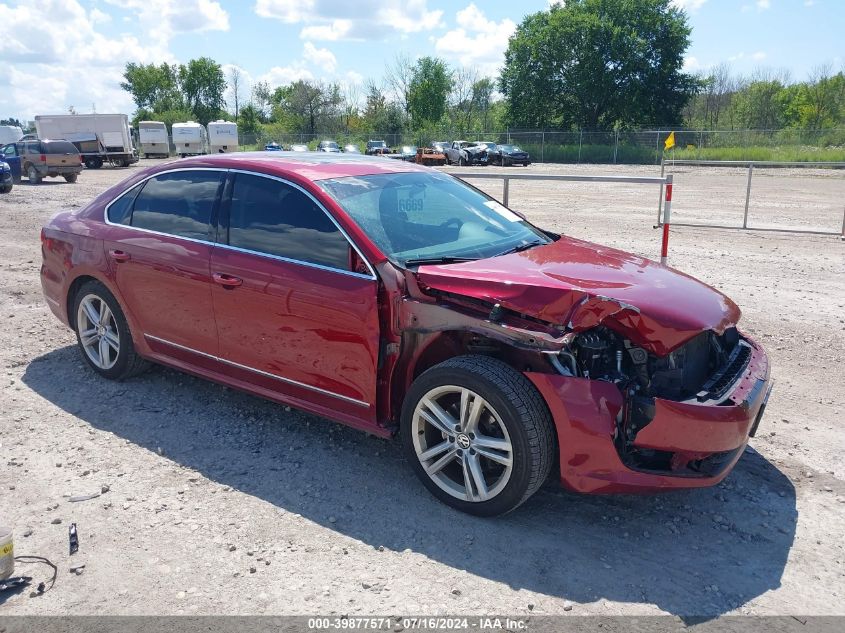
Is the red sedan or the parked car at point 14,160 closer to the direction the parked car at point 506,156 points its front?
the red sedan

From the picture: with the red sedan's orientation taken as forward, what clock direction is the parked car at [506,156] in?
The parked car is roughly at 8 o'clock from the red sedan.

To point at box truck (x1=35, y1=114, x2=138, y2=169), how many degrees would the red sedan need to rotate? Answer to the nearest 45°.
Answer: approximately 180°

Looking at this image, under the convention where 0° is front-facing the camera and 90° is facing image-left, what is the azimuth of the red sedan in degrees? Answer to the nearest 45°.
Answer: approximately 315°

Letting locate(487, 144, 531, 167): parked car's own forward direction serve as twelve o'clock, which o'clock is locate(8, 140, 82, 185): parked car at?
locate(8, 140, 82, 185): parked car is roughly at 3 o'clock from locate(487, 144, 531, 167): parked car.

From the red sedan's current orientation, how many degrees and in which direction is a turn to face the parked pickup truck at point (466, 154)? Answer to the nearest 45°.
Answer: approximately 135° to its left

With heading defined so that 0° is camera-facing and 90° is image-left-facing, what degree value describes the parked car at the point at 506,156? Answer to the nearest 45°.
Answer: approximately 315°
